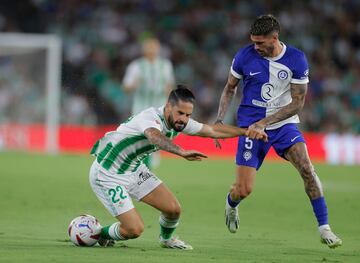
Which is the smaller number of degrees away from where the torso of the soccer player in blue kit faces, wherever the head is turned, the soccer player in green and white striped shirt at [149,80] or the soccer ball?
the soccer ball

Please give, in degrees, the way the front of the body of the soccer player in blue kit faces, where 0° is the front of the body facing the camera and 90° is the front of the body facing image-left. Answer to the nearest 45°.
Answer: approximately 0°

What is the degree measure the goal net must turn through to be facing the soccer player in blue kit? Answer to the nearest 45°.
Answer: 0° — it already faces them

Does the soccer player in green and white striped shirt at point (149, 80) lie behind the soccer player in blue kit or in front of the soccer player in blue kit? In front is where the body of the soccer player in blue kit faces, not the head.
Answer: behind

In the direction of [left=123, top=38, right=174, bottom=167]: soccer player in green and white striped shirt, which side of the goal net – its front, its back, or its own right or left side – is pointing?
front

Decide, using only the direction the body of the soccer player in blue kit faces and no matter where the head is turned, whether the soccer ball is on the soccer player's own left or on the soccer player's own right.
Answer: on the soccer player's own right

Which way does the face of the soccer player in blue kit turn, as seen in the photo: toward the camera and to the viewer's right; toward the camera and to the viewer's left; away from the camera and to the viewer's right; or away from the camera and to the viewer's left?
toward the camera and to the viewer's left

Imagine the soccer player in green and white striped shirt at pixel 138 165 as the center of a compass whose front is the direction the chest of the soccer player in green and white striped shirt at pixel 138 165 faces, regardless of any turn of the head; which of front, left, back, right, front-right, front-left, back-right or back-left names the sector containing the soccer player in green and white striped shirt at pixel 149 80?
back-left
